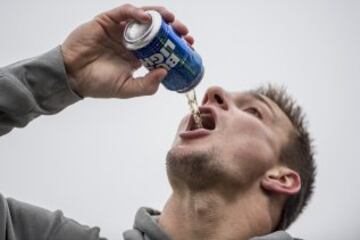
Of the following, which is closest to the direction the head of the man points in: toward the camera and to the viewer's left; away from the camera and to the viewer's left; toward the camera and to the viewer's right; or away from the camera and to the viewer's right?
toward the camera and to the viewer's left

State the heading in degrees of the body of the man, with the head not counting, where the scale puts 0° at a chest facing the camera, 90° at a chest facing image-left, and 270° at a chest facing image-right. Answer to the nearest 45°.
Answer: approximately 45°
